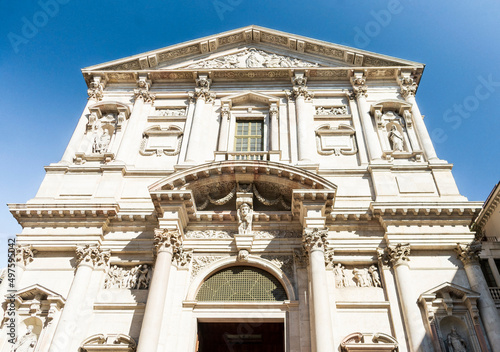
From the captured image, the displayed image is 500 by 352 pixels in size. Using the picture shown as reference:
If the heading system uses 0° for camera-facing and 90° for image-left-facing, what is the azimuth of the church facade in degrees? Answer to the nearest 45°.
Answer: approximately 0°
